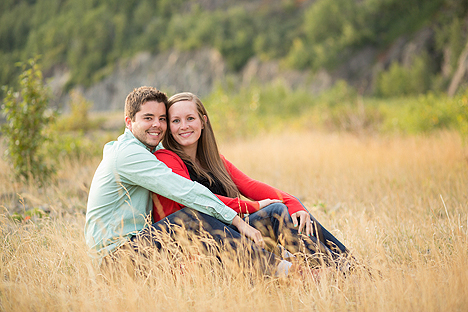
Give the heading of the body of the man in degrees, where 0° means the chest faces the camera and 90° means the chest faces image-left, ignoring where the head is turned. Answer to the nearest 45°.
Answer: approximately 270°

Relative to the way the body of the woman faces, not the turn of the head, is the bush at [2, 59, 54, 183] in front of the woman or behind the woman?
behind

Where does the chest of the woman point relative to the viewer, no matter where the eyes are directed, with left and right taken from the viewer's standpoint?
facing the viewer and to the right of the viewer
